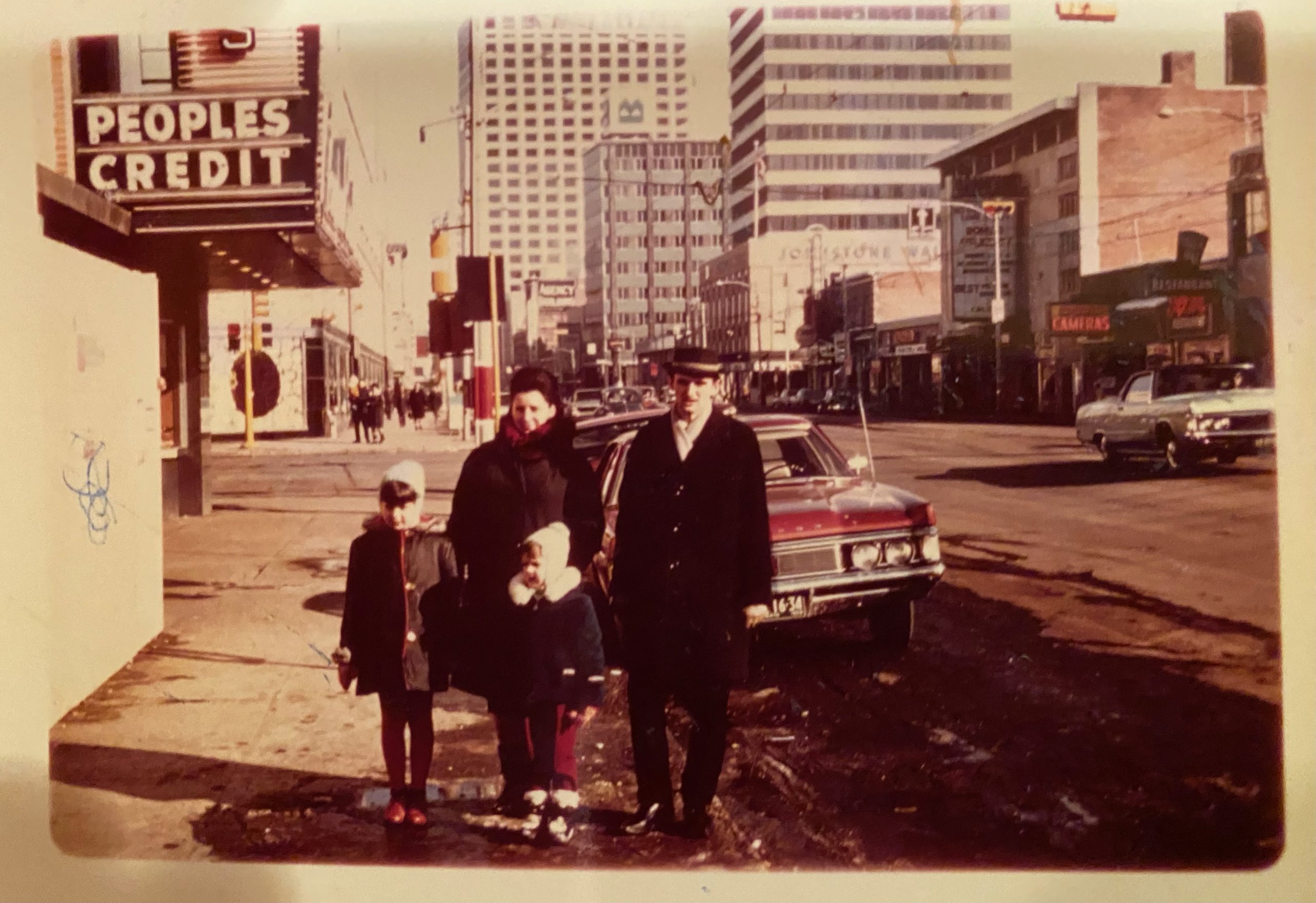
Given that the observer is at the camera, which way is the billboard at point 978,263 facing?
facing the viewer

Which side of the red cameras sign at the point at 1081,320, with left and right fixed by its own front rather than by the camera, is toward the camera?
front

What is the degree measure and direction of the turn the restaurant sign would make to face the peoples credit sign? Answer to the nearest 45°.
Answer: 0° — it already faces it

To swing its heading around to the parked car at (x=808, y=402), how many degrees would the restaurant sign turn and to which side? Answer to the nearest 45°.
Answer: approximately 90° to its right
